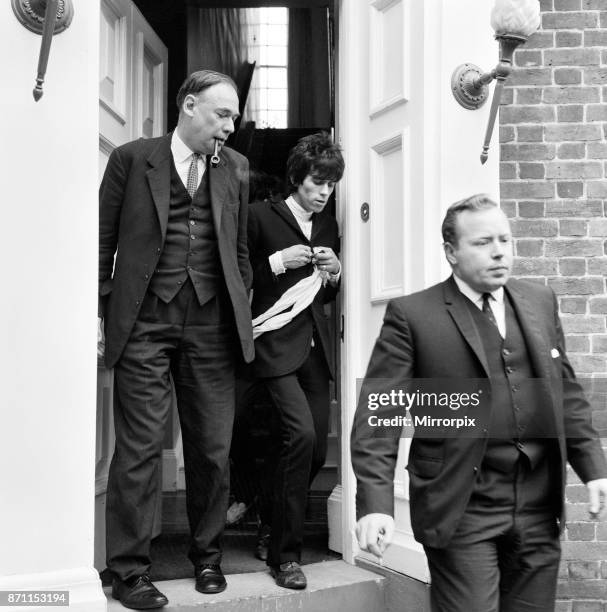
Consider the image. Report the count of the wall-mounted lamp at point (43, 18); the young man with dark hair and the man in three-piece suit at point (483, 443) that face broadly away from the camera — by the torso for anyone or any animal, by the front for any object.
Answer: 0

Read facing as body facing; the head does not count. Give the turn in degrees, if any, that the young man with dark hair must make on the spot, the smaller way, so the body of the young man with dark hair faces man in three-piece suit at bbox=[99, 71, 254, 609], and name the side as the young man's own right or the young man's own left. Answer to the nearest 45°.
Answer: approximately 90° to the young man's own right

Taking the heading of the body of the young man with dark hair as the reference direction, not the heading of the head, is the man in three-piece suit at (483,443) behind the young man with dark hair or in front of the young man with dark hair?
in front

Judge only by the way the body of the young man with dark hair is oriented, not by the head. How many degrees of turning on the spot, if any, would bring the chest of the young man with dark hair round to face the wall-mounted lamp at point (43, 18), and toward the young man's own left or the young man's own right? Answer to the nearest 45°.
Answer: approximately 90° to the young man's own right

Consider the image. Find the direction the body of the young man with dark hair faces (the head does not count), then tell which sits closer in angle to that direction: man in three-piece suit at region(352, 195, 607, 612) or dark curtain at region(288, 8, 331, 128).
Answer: the man in three-piece suit

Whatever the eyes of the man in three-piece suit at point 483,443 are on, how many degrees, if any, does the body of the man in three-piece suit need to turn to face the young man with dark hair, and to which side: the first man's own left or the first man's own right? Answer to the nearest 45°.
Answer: approximately 180°

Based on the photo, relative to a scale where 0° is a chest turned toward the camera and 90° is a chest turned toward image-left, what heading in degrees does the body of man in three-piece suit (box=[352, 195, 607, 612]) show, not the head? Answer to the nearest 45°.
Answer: approximately 315°

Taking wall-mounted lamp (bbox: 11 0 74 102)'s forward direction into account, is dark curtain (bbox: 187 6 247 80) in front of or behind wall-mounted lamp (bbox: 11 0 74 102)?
behind

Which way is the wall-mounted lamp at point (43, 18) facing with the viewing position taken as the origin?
facing the viewer

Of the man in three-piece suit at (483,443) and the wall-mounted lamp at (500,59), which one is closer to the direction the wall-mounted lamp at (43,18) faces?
the man in three-piece suit
